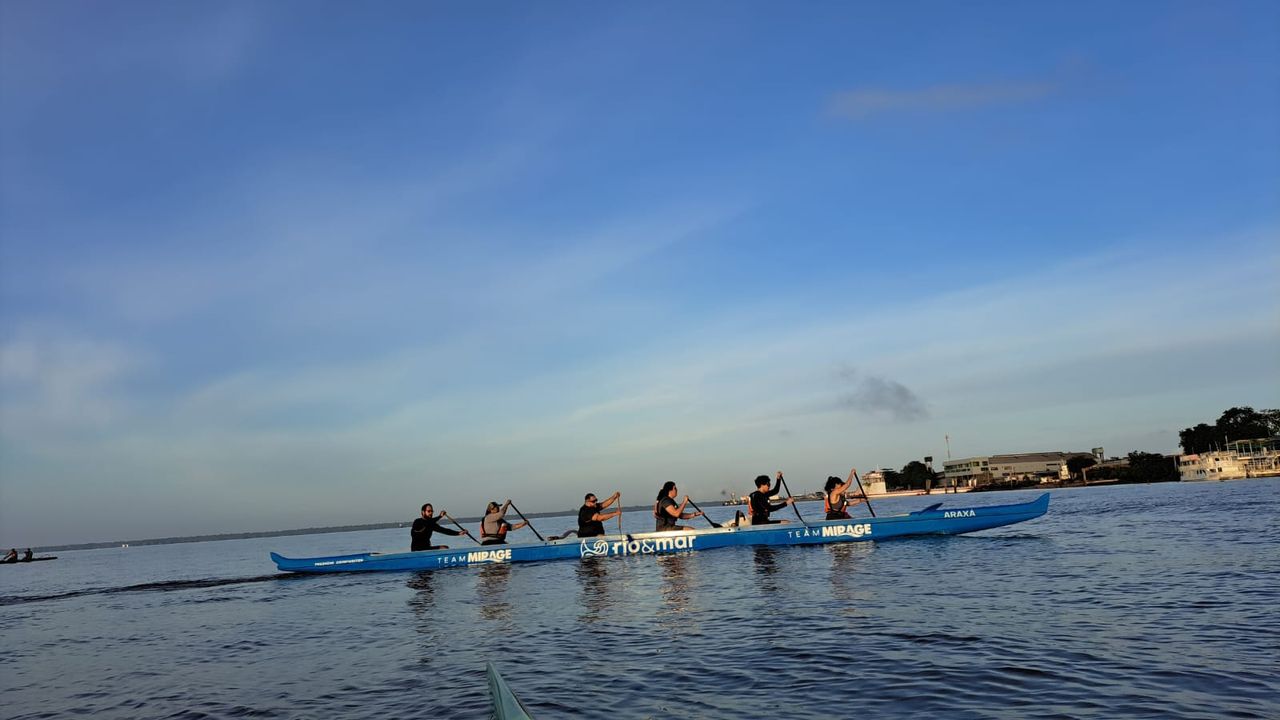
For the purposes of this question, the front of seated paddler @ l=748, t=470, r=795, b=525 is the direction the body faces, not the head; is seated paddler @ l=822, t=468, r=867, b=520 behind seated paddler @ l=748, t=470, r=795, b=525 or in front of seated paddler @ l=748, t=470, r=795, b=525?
in front

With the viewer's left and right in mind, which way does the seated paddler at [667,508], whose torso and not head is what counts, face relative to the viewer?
facing to the right of the viewer

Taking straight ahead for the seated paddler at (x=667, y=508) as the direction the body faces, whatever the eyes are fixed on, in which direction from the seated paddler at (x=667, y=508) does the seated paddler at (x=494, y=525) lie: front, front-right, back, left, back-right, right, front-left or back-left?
back

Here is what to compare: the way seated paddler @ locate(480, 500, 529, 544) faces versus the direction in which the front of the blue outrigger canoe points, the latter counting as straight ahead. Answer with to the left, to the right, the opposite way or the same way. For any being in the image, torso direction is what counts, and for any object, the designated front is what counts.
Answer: the same way

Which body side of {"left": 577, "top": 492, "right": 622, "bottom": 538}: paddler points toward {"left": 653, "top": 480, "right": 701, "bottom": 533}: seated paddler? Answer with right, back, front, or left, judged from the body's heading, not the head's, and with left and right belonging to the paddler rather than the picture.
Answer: front

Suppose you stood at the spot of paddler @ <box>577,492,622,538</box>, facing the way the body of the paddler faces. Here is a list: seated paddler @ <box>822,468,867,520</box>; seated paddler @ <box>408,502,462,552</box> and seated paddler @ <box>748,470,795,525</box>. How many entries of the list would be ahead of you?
2

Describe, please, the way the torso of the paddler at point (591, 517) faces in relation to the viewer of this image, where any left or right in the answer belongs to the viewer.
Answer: facing to the right of the viewer

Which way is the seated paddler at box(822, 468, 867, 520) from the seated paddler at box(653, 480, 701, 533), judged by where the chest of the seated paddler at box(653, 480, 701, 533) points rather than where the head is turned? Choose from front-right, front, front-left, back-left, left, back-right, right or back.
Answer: front

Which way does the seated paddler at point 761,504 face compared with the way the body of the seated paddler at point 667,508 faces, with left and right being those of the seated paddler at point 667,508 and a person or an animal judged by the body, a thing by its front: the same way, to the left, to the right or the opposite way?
the same way

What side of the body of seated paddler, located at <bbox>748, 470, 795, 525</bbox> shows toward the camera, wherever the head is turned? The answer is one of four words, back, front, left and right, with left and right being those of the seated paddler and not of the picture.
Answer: right

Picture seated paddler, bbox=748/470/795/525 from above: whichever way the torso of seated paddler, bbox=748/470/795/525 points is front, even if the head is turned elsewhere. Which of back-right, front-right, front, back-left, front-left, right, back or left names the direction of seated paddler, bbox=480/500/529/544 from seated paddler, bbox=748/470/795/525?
back

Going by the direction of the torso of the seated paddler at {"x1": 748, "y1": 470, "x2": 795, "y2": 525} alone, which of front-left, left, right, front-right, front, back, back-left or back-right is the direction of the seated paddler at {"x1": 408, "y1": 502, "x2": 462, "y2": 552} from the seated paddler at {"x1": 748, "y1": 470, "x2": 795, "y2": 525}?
back

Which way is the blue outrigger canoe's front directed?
to the viewer's right

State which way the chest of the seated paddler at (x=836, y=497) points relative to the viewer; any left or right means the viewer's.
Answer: facing to the right of the viewer

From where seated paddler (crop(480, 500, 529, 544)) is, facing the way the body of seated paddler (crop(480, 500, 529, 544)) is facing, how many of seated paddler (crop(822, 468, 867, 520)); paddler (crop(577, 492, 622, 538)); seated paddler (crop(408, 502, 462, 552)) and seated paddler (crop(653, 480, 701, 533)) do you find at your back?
1
